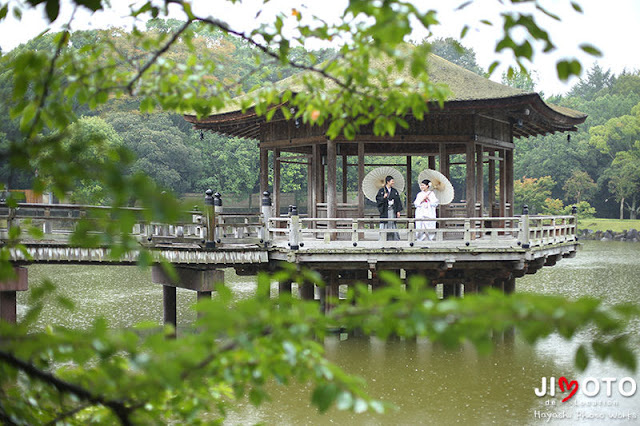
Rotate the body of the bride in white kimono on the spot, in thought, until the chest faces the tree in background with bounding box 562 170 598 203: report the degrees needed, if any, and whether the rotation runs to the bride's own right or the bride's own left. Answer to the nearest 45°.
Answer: approximately 135° to the bride's own right

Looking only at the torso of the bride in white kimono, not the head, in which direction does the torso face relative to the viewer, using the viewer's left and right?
facing the viewer and to the left of the viewer

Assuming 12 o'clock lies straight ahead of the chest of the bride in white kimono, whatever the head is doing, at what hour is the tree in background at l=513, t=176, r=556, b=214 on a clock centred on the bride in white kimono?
The tree in background is roughly at 5 o'clock from the bride in white kimono.

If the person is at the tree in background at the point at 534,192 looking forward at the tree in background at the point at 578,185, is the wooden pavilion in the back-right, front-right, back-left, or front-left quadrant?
back-right

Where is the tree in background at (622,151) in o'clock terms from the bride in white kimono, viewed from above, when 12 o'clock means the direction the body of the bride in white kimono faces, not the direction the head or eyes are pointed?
The tree in background is roughly at 5 o'clock from the bride in white kimono.
